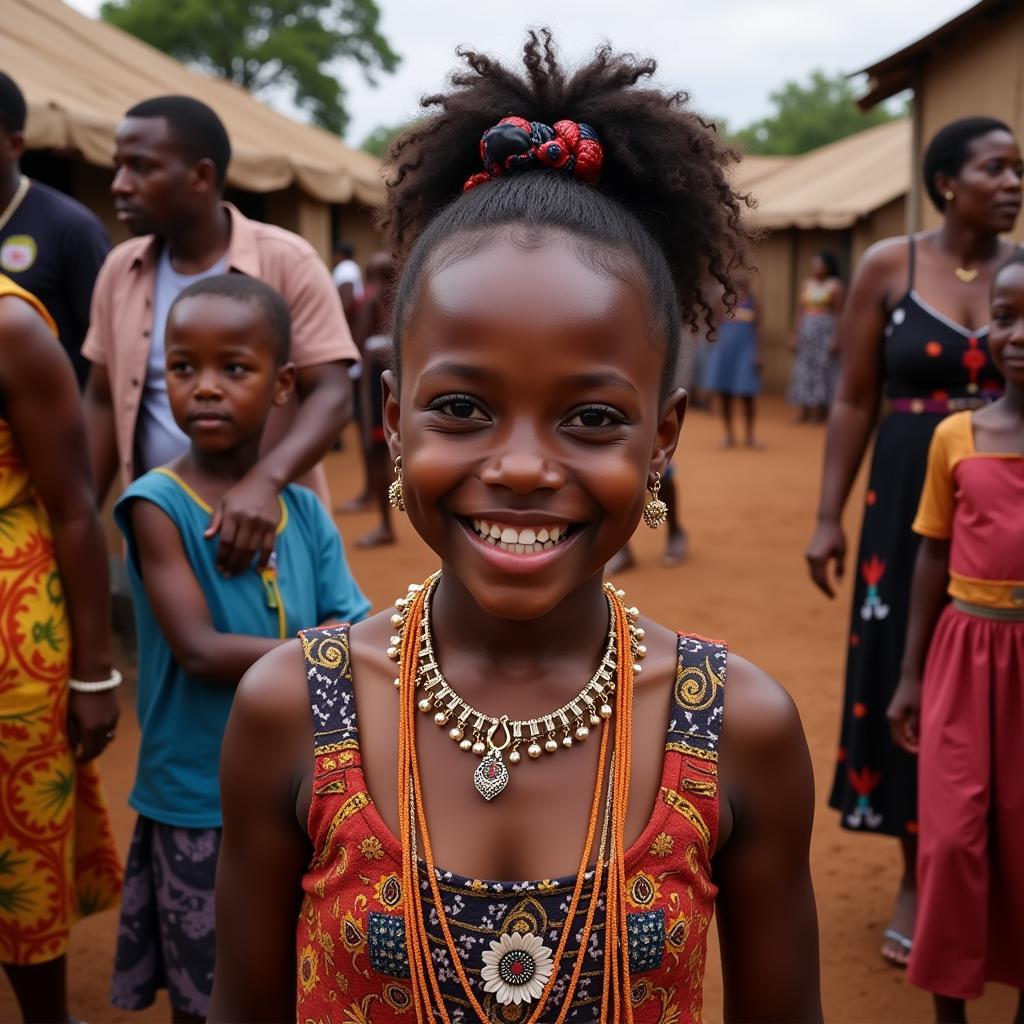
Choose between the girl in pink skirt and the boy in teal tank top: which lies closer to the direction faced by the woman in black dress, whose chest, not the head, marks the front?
the girl in pink skirt

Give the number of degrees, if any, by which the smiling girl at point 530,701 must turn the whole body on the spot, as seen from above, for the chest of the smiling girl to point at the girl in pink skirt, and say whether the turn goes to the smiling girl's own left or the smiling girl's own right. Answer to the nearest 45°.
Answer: approximately 135° to the smiling girl's own left

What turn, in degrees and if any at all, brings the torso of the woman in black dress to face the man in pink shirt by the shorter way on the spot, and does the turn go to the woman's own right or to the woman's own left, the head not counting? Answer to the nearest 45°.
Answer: approximately 90° to the woman's own right

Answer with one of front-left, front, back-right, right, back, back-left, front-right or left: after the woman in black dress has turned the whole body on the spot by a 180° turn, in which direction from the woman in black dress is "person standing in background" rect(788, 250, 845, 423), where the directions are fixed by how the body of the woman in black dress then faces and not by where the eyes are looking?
front-right

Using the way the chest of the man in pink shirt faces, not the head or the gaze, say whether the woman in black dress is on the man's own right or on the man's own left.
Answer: on the man's own left

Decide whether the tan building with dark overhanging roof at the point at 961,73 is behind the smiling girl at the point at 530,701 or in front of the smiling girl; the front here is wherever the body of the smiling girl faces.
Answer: behind

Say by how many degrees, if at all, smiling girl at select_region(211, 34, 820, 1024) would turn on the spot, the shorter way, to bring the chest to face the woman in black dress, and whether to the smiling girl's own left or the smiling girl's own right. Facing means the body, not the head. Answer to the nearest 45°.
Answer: approximately 135° to the smiling girl's own left

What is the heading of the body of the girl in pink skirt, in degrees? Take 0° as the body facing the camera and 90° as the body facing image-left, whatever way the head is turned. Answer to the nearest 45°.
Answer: approximately 0°

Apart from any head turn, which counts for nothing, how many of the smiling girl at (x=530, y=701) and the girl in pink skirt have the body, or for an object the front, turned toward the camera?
2

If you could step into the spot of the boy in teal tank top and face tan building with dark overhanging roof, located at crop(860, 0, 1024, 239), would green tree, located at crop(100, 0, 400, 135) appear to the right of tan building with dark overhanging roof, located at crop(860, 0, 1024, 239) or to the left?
left

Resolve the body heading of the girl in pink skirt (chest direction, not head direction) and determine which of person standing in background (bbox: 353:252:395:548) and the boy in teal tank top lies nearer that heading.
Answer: the boy in teal tank top
